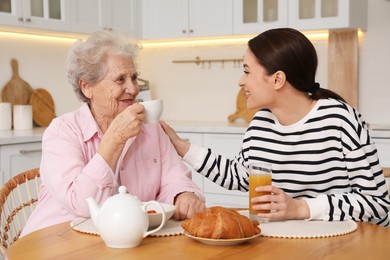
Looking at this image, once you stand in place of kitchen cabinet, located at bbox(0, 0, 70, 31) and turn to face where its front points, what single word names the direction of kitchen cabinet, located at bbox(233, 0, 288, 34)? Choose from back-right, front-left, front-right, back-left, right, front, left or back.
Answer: front-left

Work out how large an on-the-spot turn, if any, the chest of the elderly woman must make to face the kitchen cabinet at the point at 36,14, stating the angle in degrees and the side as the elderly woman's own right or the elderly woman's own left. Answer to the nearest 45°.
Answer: approximately 135° to the elderly woman's own left

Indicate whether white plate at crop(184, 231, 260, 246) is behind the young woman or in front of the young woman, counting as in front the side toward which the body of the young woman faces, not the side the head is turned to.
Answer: in front

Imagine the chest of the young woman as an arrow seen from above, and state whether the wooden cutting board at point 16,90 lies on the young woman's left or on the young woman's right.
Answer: on the young woman's right

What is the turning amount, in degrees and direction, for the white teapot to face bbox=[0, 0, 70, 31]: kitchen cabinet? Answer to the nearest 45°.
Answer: approximately 90° to its right

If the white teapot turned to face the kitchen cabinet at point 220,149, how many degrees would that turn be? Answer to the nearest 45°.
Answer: approximately 90° to its right

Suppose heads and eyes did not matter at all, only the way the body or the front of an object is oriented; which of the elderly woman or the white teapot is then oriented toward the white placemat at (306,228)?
the elderly woman

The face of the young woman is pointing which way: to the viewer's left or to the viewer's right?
to the viewer's left

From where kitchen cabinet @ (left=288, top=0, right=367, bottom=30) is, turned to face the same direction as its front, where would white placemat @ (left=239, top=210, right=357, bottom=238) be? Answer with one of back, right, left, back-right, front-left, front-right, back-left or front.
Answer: front-left

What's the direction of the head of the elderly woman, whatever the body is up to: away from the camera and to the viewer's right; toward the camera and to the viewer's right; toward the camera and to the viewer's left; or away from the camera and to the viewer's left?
toward the camera and to the viewer's right

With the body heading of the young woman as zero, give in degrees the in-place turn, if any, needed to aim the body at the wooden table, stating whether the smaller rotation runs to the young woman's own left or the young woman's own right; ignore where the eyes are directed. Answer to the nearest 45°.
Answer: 0° — they already face it

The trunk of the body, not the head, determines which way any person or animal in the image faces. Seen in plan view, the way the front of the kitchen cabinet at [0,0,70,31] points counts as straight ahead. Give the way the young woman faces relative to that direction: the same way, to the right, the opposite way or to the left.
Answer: to the right
